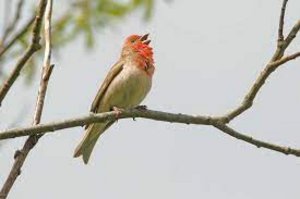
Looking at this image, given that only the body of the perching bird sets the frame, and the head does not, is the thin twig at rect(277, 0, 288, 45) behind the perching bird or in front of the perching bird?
in front

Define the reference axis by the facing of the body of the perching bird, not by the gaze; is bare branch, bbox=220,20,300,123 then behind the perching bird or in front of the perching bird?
in front

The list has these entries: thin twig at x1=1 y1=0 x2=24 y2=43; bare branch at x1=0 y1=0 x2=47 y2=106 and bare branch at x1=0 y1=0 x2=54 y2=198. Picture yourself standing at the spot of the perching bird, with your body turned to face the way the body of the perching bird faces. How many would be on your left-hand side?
0

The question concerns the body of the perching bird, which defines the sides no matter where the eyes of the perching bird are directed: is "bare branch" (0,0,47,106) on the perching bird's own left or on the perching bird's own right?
on the perching bird's own right
